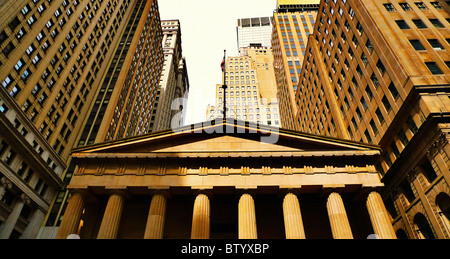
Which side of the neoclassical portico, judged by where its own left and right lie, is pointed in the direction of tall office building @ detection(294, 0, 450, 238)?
left

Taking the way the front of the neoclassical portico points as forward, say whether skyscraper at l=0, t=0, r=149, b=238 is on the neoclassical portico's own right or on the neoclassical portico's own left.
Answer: on the neoclassical portico's own right

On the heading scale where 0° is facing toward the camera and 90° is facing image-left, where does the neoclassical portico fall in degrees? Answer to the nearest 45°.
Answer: approximately 0°
